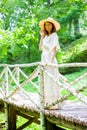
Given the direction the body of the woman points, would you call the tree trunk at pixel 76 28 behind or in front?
behind

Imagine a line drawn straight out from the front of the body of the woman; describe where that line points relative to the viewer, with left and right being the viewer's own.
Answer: facing the viewer and to the left of the viewer
